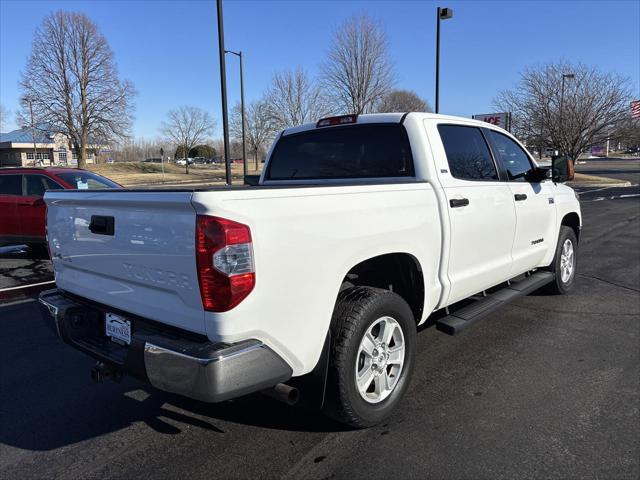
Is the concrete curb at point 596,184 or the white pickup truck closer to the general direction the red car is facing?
the white pickup truck

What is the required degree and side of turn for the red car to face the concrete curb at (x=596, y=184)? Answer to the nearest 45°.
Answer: approximately 45° to its left

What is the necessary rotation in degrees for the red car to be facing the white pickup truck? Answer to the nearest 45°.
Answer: approximately 45° to its right

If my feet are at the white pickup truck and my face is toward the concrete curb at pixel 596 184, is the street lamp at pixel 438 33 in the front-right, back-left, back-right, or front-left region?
front-left

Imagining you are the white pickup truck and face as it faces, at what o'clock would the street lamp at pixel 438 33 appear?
The street lamp is roughly at 11 o'clock from the white pickup truck.

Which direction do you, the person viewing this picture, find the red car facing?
facing the viewer and to the right of the viewer

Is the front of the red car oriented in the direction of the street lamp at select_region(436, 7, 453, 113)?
no

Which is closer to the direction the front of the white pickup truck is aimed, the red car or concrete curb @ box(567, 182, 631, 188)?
the concrete curb

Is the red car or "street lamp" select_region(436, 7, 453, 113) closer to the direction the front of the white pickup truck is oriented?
the street lamp

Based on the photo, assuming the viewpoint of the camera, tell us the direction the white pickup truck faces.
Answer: facing away from the viewer and to the right of the viewer

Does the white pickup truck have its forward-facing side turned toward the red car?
no

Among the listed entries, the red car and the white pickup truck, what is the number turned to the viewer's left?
0

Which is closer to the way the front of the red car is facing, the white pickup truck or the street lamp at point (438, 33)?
the white pickup truck

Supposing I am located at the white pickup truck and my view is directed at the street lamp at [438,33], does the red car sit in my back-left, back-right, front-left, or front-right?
front-left
